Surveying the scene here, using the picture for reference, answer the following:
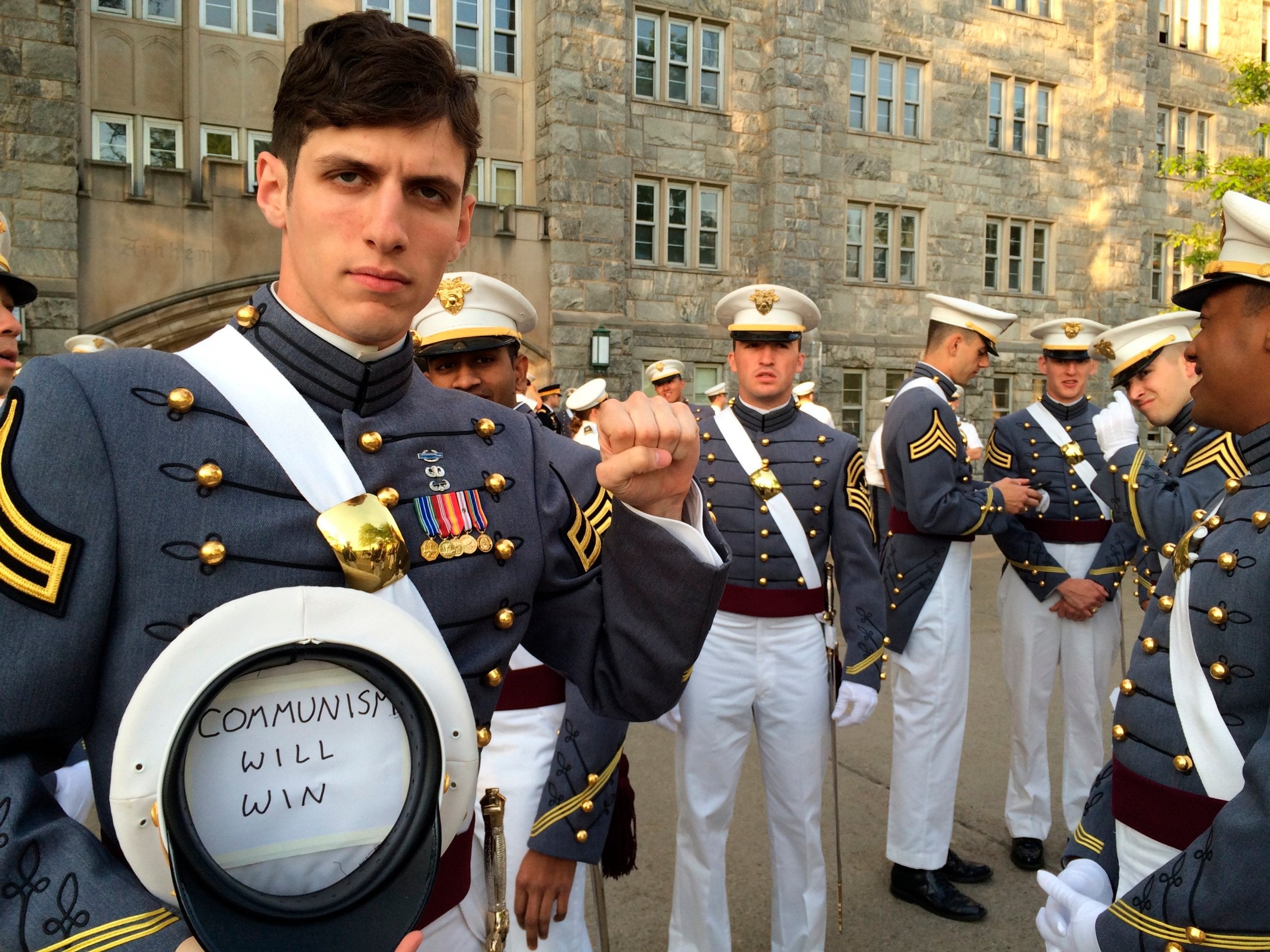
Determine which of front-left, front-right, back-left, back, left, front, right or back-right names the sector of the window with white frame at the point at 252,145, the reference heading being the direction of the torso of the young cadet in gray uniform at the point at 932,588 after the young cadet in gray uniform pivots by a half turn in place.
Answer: front-right

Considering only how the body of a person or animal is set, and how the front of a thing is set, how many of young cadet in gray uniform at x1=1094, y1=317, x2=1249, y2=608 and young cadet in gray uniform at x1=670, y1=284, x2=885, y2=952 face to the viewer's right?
0

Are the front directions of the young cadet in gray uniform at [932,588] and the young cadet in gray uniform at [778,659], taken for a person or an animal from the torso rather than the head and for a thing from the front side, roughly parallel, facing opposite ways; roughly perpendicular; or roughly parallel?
roughly perpendicular

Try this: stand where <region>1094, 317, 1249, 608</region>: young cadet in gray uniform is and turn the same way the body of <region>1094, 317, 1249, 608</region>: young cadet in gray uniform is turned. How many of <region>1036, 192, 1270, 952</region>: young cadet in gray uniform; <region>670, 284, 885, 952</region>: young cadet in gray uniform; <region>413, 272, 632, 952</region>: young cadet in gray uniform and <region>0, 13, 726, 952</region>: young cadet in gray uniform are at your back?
0

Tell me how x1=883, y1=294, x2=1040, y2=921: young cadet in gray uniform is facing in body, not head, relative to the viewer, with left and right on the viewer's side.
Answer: facing to the right of the viewer

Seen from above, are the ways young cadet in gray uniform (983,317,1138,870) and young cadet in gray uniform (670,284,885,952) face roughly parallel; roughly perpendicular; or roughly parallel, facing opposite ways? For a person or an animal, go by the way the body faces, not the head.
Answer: roughly parallel

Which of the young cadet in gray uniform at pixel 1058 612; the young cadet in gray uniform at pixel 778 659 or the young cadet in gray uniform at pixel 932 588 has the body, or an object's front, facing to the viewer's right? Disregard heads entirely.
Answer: the young cadet in gray uniform at pixel 932 588

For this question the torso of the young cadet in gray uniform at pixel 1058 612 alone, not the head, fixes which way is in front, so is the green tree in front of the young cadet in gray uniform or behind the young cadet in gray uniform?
behind

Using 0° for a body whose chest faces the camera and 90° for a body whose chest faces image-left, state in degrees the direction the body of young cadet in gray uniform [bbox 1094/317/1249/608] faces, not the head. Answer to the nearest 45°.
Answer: approximately 45°

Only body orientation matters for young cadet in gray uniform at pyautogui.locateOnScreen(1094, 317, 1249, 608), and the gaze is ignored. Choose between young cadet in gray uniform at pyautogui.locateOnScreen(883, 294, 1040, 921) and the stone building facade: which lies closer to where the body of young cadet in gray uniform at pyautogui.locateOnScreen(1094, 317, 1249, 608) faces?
the young cadet in gray uniform

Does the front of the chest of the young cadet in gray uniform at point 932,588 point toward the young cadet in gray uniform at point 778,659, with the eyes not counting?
no

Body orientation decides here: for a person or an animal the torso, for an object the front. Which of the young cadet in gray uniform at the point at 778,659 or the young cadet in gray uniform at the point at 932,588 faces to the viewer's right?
the young cadet in gray uniform at the point at 932,588

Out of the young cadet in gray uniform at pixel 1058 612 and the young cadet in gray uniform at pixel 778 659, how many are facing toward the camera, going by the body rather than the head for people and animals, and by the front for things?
2

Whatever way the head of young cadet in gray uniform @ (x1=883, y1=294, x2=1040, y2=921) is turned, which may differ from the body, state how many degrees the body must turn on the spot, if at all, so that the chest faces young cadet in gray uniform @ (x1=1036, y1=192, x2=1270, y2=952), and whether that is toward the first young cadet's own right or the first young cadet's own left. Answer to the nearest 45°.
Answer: approximately 90° to the first young cadet's own right

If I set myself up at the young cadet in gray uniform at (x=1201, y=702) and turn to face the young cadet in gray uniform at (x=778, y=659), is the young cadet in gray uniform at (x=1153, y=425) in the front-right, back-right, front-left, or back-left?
front-right

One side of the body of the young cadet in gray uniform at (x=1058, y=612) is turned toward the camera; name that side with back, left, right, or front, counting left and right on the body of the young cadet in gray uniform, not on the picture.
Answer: front

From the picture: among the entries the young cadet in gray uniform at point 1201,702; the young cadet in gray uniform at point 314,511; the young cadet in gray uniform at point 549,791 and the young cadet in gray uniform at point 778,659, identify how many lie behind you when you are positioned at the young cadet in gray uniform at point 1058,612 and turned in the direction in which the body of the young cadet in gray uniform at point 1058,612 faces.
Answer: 0

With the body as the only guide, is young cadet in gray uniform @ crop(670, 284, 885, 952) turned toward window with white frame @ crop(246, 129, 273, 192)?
no
